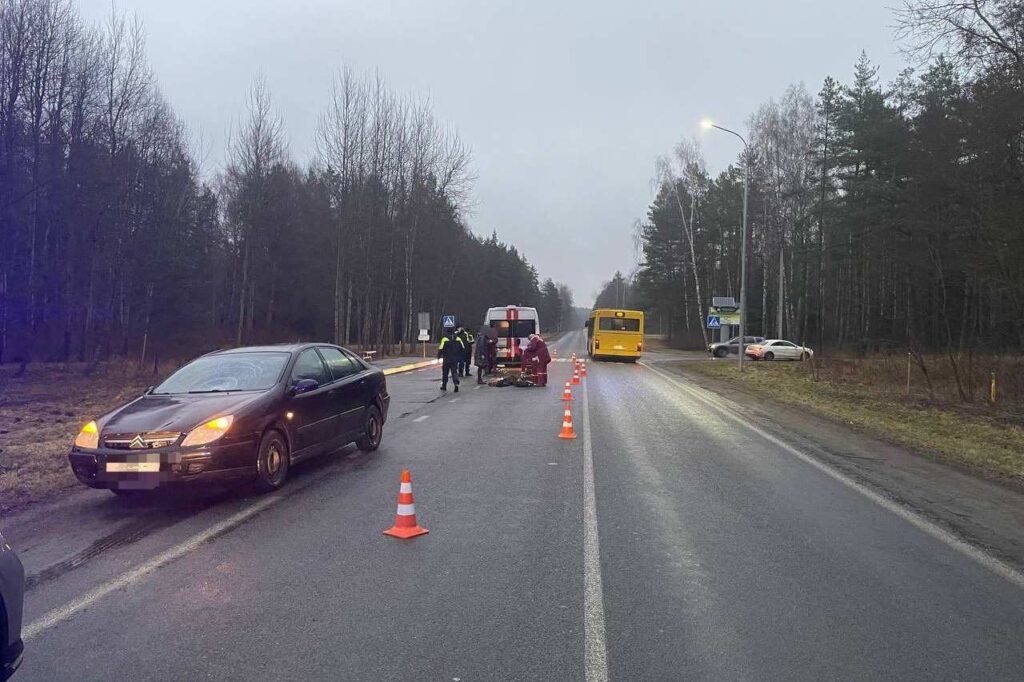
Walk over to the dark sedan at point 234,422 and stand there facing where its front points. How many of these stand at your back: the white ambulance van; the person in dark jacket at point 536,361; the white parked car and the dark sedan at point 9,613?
3

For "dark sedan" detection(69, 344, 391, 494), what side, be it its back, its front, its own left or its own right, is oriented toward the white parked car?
back

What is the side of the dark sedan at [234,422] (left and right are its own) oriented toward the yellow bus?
back

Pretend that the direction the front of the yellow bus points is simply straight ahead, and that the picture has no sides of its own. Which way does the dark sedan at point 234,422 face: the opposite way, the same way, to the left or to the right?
the opposite way

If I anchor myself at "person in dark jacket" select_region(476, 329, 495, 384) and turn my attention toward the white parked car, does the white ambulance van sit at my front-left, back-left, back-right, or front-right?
front-left

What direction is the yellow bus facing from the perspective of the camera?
away from the camera

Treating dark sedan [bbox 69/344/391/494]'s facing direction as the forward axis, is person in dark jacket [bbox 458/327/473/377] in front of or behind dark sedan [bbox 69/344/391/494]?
behind

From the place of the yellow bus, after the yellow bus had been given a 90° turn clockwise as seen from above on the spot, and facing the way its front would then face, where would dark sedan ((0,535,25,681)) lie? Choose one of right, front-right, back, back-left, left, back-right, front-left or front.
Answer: right

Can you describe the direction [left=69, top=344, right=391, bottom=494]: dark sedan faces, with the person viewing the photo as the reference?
facing the viewer and to the left of the viewer

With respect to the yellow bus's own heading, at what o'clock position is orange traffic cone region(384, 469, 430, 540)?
The orange traffic cone is roughly at 6 o'clock from the yellow bus.

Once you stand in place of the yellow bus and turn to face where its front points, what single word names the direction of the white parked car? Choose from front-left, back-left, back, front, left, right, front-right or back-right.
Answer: front-right

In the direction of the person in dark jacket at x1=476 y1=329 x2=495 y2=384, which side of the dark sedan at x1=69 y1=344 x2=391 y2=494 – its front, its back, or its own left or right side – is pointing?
back
